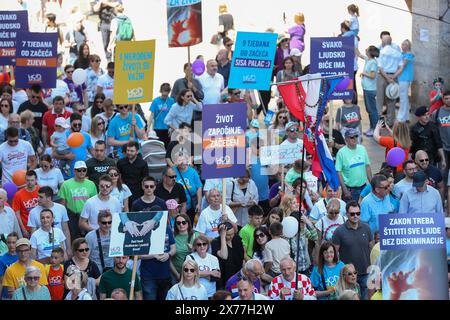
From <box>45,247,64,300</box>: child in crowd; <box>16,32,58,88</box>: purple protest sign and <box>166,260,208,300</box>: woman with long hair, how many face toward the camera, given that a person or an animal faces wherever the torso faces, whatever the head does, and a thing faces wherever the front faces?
3

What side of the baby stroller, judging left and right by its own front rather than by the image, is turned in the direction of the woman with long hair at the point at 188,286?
front

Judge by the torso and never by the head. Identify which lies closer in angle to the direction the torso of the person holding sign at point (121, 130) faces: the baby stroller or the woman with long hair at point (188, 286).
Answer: the woman with long hair

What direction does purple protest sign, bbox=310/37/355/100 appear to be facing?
toward the camera

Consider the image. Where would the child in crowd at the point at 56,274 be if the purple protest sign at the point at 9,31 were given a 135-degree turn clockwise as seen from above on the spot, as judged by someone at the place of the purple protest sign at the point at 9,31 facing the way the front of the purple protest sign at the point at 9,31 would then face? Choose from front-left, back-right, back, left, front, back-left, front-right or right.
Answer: back-left

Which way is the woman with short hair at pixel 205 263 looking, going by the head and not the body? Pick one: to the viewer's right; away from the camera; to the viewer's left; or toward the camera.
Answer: toward the camera

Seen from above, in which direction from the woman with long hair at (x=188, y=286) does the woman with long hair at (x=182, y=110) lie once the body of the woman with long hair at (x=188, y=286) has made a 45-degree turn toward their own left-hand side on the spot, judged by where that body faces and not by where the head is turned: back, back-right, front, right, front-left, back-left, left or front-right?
back-left

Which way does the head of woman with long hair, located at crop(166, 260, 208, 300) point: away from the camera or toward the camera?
toward the camera

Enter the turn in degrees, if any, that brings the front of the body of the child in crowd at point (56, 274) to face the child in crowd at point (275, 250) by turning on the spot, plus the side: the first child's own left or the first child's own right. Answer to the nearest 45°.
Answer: approximately 90° to the first child's own left

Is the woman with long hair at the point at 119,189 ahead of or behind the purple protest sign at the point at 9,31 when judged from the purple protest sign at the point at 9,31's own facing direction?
ahead

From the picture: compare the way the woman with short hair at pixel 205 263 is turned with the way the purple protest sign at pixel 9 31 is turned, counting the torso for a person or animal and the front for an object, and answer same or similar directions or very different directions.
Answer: same or similar directions

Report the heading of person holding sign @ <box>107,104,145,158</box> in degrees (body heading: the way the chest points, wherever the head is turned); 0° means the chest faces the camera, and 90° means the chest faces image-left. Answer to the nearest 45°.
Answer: approximately 0°
